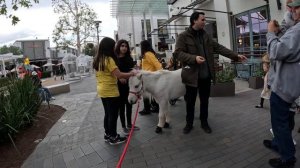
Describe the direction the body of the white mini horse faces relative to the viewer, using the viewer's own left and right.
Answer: facing to the left of the viewer

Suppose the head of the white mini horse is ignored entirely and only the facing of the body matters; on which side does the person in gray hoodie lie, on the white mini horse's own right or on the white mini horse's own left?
on the white mini horse's own left
